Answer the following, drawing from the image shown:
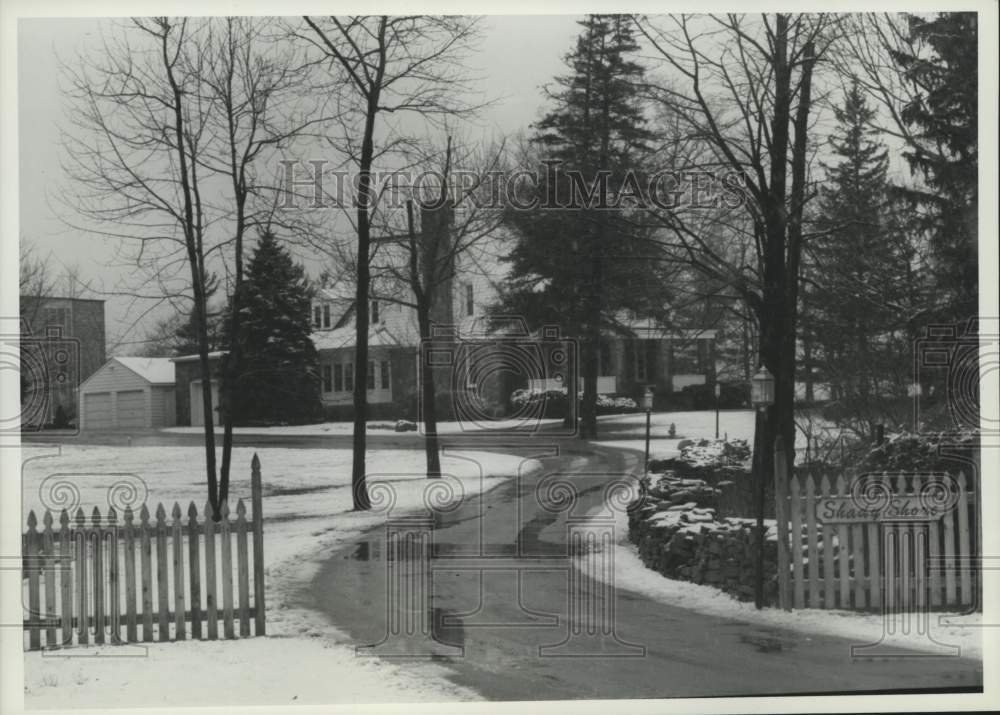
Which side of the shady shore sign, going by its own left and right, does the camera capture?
front

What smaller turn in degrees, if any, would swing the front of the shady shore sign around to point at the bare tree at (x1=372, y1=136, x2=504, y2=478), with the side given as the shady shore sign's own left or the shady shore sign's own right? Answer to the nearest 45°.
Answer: approximately 90° to the shady shore sign's own right

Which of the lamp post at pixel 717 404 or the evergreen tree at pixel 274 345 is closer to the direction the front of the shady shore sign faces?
the evergreen tree
